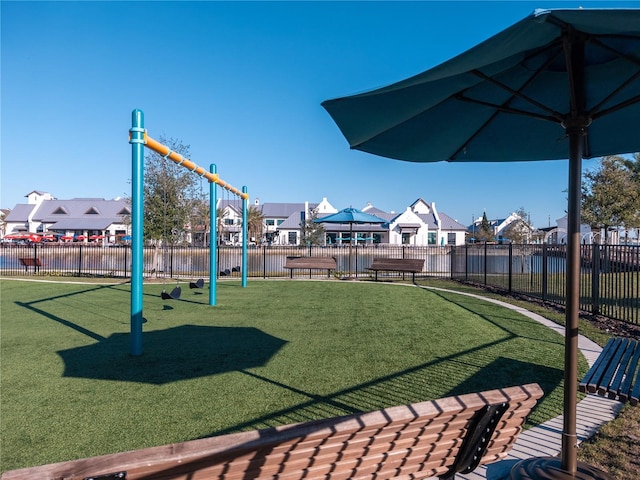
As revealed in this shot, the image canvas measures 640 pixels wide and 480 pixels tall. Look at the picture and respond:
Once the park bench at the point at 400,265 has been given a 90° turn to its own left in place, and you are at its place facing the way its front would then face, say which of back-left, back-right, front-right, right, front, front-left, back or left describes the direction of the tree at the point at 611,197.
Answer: front-left

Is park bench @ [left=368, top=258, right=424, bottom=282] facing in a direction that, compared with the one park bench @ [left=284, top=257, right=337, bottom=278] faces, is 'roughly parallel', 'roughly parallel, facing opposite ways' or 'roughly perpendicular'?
roughly parallel

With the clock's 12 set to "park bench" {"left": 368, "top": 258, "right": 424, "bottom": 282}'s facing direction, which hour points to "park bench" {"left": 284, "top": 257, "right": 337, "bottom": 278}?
"park bench" {"left": 284, "top": 257, "right": 337, "bottom": 278} is roughly at 3 o'clock from "park bench" {"left": 368, "top": 258, "right": 424, "bottom": 282}.

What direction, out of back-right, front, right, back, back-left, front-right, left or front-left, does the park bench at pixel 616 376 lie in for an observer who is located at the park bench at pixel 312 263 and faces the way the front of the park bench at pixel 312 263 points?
front

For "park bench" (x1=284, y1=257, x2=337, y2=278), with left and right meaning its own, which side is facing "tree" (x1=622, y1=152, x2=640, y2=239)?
left

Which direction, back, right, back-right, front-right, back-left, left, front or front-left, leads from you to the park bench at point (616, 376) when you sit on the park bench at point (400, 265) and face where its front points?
front

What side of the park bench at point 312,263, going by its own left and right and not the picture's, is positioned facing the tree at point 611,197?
left

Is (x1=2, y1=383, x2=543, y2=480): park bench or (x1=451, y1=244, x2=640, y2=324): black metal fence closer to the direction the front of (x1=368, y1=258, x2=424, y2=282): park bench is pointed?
the park bench

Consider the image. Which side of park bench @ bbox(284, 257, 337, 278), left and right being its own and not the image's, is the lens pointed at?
front

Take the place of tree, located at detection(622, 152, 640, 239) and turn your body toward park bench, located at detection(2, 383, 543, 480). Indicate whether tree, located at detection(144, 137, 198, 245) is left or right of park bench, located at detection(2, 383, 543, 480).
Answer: right

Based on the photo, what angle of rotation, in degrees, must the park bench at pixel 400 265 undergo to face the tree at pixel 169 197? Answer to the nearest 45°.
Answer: approximately 90° to its right

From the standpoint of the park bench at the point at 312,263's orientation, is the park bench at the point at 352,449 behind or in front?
in front

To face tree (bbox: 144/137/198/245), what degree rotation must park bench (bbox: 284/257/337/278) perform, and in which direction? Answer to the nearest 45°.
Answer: approximately 90° to its right

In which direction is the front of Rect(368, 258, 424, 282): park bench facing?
toward the camera

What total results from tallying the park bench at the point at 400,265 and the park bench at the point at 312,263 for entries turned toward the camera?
2
